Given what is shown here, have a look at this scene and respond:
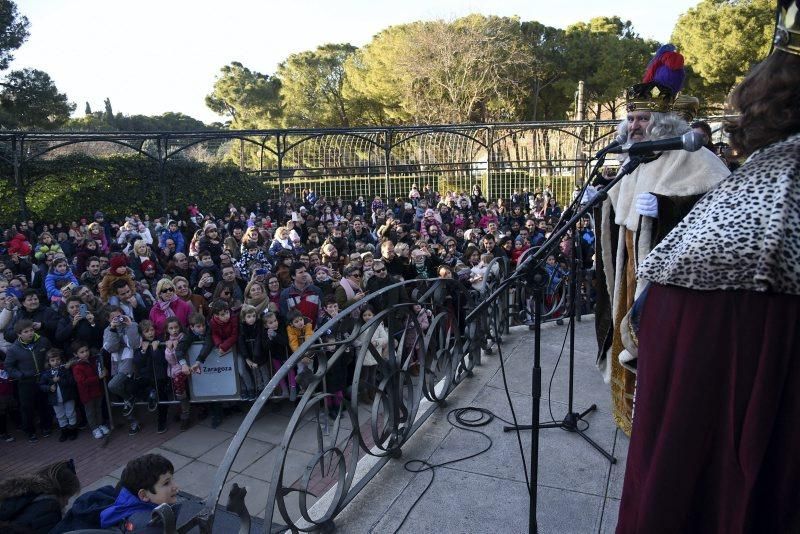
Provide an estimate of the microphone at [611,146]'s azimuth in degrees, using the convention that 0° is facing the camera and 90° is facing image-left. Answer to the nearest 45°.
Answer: approximately 270°

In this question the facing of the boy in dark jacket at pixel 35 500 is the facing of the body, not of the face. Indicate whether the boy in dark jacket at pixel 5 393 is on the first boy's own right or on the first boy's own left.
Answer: on the first boy's own left

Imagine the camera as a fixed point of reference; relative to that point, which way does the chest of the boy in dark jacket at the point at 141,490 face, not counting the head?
to the viewer's right

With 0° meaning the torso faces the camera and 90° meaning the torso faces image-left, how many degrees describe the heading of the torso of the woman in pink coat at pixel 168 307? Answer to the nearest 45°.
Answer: approximately 315°

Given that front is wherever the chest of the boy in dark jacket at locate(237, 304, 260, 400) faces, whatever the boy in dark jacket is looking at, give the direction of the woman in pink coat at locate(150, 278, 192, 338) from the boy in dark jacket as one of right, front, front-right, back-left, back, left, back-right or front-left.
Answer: back

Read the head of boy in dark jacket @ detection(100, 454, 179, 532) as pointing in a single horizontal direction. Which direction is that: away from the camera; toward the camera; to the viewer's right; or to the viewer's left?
to the viewer's right

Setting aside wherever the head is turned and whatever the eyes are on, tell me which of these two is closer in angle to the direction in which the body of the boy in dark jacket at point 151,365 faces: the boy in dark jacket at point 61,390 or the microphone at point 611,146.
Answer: the microphone
